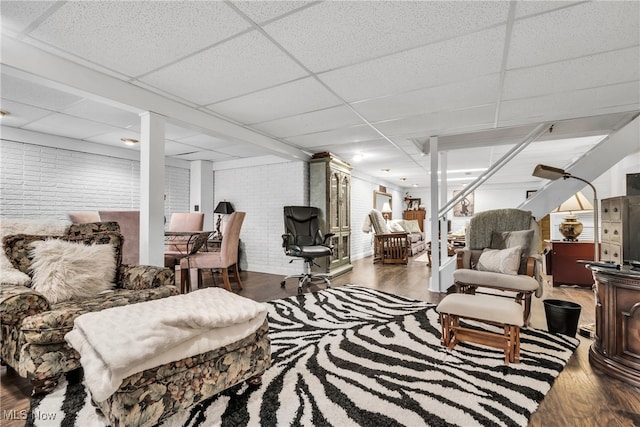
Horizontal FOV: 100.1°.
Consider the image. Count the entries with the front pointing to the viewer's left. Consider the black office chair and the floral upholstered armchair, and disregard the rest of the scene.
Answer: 0

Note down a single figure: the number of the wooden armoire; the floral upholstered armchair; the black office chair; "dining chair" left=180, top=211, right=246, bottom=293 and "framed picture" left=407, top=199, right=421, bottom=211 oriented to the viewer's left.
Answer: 1

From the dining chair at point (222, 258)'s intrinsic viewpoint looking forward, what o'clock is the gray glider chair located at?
The gray glider chair is roughly at 7 o'clock from the dining chair.

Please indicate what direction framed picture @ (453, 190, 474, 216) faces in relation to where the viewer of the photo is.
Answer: facing the viewer

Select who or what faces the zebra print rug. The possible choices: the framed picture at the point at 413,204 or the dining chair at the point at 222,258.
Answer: the framed picture

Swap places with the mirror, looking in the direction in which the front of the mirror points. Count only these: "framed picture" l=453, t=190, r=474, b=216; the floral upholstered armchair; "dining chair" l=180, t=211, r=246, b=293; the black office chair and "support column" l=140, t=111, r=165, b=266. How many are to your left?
1

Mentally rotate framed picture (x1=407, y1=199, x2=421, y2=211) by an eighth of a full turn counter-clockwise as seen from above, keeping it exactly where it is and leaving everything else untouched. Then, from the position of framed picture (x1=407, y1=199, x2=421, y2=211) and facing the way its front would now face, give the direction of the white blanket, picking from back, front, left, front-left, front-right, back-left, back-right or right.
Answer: front-right

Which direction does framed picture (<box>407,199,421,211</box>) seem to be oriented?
toward the camera

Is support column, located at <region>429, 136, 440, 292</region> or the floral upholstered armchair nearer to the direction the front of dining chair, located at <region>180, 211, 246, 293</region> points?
the floral upholstered armchair

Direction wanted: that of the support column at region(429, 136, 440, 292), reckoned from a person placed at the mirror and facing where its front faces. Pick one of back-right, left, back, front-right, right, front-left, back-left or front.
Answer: front-right

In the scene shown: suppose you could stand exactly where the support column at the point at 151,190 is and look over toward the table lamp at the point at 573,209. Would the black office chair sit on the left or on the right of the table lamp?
left

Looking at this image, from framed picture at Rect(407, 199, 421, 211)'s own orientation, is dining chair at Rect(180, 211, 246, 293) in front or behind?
in front

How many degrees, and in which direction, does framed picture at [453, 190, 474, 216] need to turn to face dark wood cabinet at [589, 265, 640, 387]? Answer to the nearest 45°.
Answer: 0° — it already faces it

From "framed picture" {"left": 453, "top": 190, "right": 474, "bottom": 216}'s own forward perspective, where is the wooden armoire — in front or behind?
in front

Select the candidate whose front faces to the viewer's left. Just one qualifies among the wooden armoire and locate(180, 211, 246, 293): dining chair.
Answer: the dining chair
